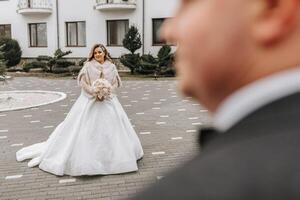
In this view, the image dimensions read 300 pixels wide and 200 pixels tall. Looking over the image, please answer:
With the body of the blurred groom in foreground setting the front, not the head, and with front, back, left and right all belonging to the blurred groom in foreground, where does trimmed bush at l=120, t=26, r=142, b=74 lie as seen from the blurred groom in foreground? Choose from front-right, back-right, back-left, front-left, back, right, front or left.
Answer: front-right

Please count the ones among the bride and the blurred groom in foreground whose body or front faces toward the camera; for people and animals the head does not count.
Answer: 1

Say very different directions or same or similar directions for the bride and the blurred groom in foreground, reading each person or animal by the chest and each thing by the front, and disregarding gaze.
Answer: very different directions

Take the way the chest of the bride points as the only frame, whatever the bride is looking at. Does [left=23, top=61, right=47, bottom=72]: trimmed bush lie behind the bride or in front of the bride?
behind

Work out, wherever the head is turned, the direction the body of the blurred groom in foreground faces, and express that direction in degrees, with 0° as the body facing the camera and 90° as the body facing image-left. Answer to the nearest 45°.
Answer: approximately 135°

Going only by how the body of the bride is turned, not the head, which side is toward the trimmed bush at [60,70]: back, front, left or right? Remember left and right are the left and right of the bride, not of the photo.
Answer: back

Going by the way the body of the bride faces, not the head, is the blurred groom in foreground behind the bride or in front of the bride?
in front

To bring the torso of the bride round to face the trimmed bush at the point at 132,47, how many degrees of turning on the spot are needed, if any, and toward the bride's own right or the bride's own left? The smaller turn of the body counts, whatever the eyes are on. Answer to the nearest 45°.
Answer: approximately 180°

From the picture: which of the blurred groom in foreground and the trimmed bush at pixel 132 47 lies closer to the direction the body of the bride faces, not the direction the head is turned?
the blurred groom in foreground

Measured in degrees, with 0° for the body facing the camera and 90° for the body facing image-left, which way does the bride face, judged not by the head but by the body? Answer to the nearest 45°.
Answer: approximately 0°

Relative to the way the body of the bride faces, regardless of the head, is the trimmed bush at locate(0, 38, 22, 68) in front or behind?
behind
